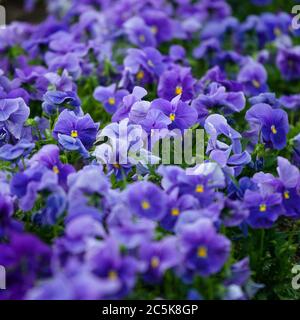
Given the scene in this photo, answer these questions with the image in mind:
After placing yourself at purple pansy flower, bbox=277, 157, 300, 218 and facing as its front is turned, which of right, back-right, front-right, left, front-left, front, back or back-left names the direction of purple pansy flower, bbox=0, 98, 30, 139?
front-right

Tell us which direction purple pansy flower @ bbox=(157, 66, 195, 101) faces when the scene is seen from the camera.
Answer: facing the viewer

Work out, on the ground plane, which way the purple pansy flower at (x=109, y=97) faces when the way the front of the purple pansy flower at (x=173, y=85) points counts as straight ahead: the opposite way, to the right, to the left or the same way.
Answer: the same way

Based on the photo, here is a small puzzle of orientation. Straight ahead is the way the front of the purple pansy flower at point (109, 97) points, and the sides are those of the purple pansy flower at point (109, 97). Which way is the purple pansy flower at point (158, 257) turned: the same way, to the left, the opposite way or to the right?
the same way

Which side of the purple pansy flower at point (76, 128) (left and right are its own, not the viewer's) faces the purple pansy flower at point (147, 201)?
front

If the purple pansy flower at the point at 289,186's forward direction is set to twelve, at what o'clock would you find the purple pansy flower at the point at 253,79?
the purple pansy flower at the point at 253,79 is roughly at 4 o'clock from the purple pansy flower at the point at 289,186.

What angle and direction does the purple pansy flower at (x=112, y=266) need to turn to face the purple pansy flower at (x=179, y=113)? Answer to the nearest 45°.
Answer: approximately 180°

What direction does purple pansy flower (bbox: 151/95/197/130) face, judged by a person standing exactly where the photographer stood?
facing the viewer and to the left of the viewer

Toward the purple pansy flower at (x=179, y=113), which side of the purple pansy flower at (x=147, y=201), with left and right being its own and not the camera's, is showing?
back

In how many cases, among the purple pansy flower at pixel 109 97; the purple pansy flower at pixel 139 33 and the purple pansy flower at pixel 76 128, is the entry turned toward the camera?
3

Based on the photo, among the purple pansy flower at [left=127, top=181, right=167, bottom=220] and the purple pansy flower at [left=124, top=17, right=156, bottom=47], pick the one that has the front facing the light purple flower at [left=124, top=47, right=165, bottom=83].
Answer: the purple pansy flower at [left=124, top=17, right=156, bottom=47]

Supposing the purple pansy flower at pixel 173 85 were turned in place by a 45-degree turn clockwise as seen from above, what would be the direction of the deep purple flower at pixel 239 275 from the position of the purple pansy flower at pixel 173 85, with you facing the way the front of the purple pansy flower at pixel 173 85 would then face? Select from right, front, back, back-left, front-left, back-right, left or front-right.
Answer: front-left

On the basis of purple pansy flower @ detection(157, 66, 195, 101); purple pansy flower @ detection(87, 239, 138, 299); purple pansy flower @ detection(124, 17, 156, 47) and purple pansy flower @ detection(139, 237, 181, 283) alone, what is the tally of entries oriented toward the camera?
4

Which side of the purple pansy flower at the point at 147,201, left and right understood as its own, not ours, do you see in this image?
front

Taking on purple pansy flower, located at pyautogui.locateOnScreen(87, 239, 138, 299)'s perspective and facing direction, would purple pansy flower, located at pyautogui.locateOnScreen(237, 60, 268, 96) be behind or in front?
behind

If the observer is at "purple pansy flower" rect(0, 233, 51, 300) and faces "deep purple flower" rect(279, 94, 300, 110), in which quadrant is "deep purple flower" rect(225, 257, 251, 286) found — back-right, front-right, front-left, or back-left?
front-right

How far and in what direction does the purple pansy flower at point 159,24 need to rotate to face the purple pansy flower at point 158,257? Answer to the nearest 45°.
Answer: approximately 45° to its left

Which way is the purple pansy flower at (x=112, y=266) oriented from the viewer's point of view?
toward the camera

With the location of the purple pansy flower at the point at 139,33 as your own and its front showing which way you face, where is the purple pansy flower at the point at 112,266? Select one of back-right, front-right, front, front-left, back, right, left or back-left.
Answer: front

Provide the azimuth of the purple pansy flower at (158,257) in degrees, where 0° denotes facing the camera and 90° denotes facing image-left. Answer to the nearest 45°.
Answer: approximately 0°

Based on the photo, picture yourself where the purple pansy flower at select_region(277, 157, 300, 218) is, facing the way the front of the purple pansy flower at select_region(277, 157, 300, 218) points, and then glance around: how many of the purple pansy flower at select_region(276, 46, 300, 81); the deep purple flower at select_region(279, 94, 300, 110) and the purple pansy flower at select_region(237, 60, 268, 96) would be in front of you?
0
